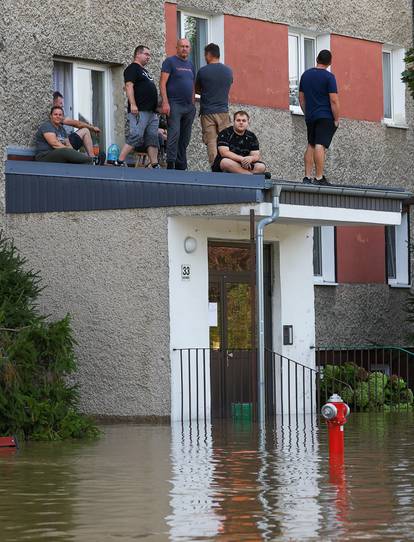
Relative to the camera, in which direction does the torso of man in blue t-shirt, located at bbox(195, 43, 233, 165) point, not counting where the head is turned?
away from the camera

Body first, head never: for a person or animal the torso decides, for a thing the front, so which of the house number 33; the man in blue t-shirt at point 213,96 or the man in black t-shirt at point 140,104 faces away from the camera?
the man in blue t-shirt

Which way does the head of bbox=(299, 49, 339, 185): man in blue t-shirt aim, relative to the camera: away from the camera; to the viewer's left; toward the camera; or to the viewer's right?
away from the camera

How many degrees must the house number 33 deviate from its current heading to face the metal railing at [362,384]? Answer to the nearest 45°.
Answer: approximately 135° to its left

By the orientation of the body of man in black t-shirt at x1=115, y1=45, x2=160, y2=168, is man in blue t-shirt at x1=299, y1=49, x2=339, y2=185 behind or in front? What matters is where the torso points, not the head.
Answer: in front

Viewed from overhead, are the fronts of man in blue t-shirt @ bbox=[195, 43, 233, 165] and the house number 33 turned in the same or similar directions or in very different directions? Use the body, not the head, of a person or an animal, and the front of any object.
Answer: very different directions

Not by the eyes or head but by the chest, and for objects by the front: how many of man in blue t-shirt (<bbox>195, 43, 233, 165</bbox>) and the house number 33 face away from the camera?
1
